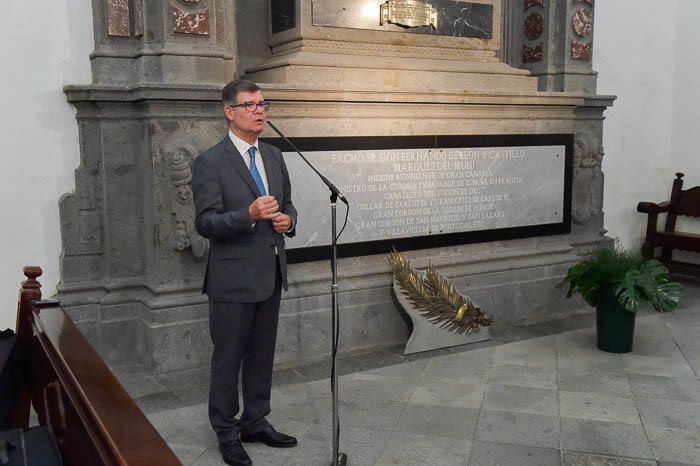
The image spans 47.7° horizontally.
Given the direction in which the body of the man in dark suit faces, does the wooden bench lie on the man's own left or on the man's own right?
on the man's own right

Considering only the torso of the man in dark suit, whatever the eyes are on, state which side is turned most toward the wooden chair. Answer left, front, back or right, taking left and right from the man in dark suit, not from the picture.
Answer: left

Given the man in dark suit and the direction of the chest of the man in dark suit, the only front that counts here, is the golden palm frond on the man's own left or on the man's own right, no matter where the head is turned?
on the man's own left

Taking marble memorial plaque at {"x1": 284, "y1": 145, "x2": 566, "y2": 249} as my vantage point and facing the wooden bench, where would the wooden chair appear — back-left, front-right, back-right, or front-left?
back-left

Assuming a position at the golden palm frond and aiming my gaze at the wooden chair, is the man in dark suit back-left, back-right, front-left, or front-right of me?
back-right

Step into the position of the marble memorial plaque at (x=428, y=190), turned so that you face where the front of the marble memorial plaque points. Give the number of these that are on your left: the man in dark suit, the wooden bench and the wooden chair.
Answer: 1

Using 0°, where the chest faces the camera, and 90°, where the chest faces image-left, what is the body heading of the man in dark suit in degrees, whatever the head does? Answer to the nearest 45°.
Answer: approximately 315°

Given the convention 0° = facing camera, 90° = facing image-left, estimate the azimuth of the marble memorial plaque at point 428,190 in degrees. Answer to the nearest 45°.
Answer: approximately 315°

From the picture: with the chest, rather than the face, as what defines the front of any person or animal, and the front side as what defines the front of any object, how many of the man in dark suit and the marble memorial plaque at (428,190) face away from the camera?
0
